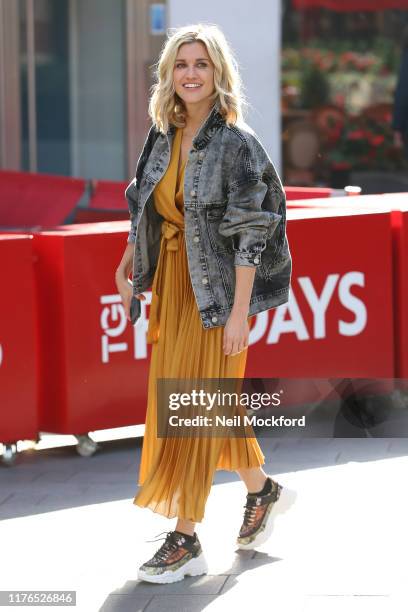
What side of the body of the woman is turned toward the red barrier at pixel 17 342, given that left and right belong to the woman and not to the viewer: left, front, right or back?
right

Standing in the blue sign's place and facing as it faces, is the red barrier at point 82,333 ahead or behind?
ahead

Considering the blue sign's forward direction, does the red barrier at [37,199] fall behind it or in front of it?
in front

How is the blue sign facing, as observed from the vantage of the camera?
facing the viewer

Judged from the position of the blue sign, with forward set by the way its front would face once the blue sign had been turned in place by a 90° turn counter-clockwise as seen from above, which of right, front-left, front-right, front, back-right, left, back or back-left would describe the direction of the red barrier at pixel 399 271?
right

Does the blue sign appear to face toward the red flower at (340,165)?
no

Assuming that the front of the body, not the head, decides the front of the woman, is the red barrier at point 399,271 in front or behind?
behind

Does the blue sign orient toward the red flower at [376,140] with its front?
no

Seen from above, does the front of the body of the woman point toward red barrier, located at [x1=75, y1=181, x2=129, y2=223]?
no

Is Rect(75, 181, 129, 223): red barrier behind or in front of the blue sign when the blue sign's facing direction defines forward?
in front

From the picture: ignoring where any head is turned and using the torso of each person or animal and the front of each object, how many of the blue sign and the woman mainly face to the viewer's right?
0

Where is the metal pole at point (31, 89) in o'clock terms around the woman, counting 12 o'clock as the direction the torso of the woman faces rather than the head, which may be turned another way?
The metal pole is roughly at 4 o'clock from the woman.

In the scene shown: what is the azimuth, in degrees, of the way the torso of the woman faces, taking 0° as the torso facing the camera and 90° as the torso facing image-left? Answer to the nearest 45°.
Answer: approximately 45°
